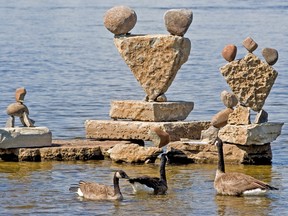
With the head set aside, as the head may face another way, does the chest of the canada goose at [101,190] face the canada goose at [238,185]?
yes

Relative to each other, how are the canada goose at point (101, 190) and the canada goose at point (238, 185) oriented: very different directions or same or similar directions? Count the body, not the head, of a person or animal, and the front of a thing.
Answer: very different directions

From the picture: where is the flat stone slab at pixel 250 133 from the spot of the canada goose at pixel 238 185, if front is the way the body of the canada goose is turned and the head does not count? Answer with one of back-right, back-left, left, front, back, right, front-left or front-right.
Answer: right

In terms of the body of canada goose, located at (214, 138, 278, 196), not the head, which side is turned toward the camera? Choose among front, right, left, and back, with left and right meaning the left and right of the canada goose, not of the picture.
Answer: left

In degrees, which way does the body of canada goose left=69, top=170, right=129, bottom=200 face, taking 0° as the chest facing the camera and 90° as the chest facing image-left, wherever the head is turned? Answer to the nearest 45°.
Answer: approximately 270°

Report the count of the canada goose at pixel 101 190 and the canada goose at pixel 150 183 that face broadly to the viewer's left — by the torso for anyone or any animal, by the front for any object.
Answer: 0

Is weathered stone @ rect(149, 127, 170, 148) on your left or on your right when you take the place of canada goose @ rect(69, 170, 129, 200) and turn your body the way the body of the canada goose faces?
on your left

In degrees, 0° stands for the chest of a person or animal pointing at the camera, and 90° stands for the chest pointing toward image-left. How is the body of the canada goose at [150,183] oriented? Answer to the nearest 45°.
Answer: approximately 270°

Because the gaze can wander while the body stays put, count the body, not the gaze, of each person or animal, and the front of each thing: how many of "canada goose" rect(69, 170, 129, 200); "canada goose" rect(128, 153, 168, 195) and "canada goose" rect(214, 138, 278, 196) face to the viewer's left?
1

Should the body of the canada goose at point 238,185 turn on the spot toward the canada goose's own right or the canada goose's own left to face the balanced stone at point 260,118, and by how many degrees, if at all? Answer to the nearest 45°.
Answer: approximately 90° to the canada goose's own right
